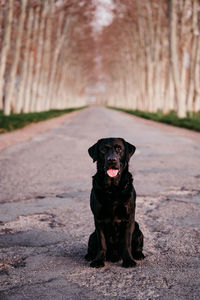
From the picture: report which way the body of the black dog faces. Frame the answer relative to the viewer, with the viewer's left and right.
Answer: facing the viewer
